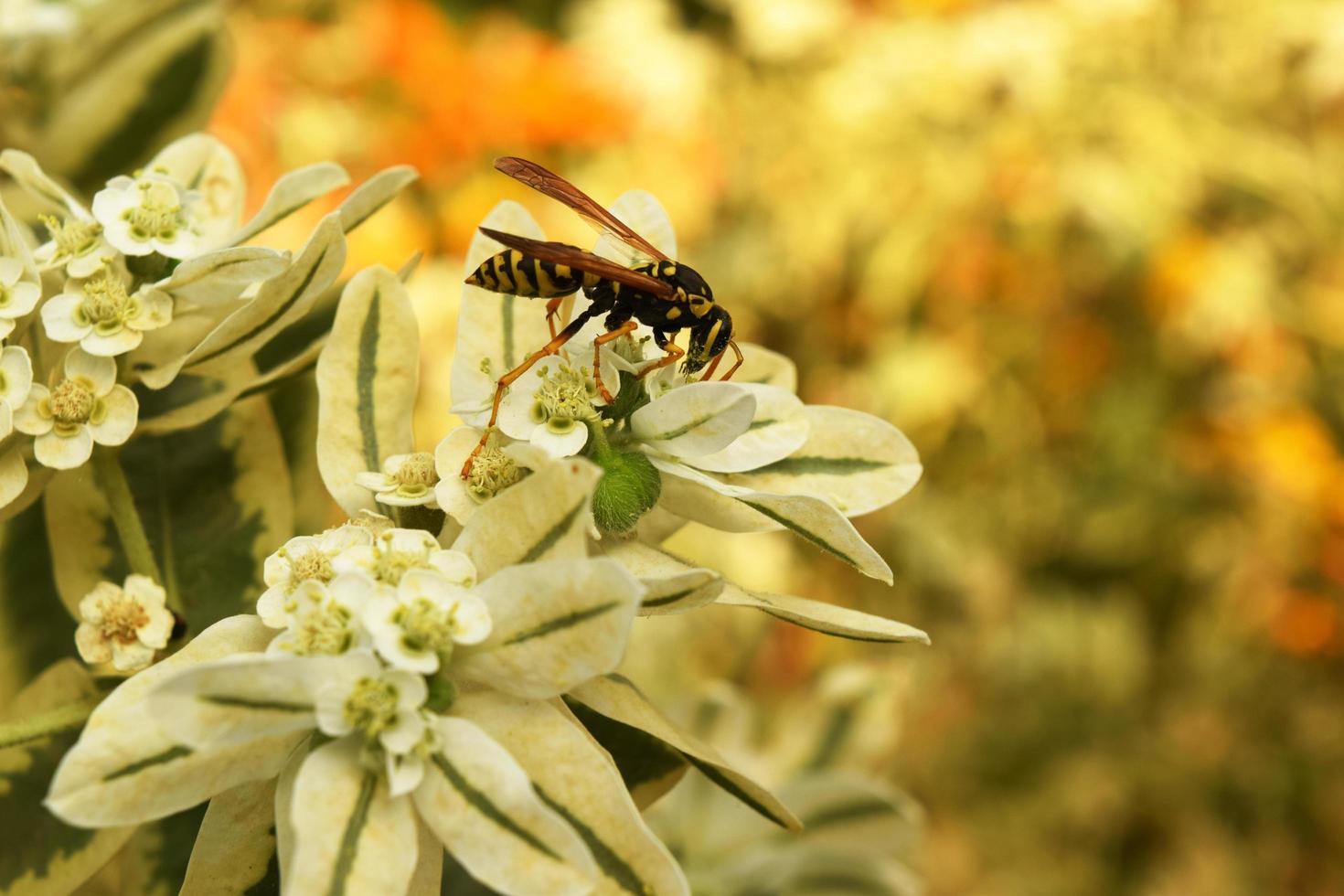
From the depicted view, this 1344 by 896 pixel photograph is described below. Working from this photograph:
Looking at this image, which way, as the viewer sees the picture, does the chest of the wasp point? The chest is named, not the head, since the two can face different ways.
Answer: to the viewer's right
